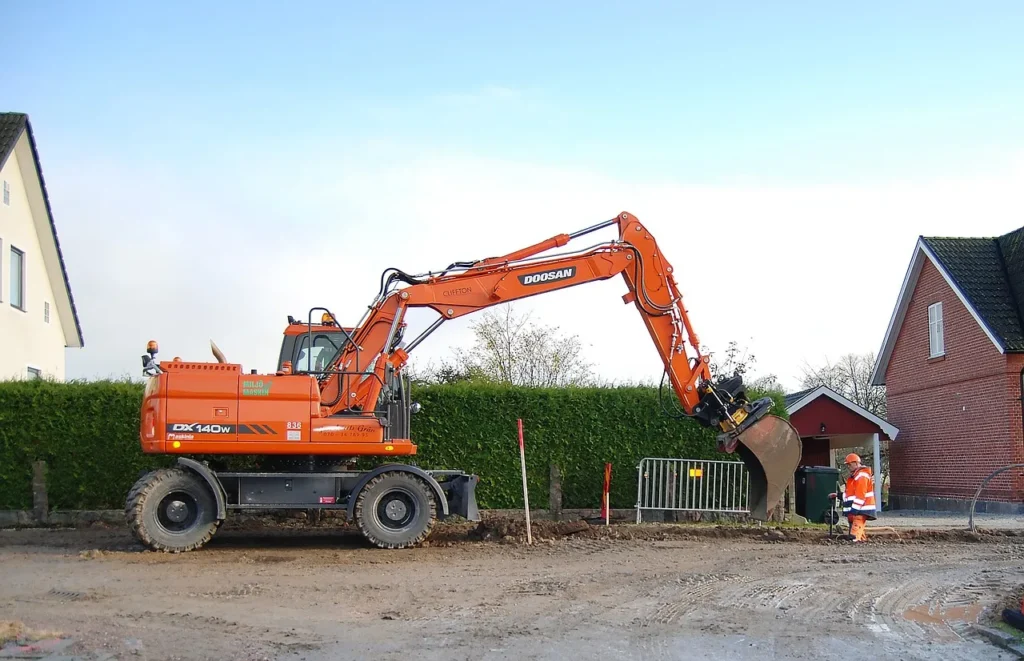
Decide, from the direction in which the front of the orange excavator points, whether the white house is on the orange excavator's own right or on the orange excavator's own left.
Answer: on the orange excavator's own left

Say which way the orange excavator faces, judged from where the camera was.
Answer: facing to the right of the viewer

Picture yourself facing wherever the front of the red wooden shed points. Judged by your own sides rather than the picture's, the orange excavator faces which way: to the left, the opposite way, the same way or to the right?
to the left

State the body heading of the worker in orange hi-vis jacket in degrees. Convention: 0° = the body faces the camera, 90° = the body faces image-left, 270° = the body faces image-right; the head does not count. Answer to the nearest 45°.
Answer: approximately 90°

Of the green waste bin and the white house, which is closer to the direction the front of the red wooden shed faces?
the green waste bin

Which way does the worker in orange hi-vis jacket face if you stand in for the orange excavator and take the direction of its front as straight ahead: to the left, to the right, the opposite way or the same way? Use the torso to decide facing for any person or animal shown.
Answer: the opposite way

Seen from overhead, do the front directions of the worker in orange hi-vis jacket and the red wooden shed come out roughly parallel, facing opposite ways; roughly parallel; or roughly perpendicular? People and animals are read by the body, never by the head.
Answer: roughly perpendicular

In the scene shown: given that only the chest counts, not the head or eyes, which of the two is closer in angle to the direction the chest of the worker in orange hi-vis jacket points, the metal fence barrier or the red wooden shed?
the metal fence barrier

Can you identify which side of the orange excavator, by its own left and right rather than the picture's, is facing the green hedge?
left

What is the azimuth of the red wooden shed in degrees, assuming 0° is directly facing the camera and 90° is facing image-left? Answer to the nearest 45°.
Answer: approximately 0°
